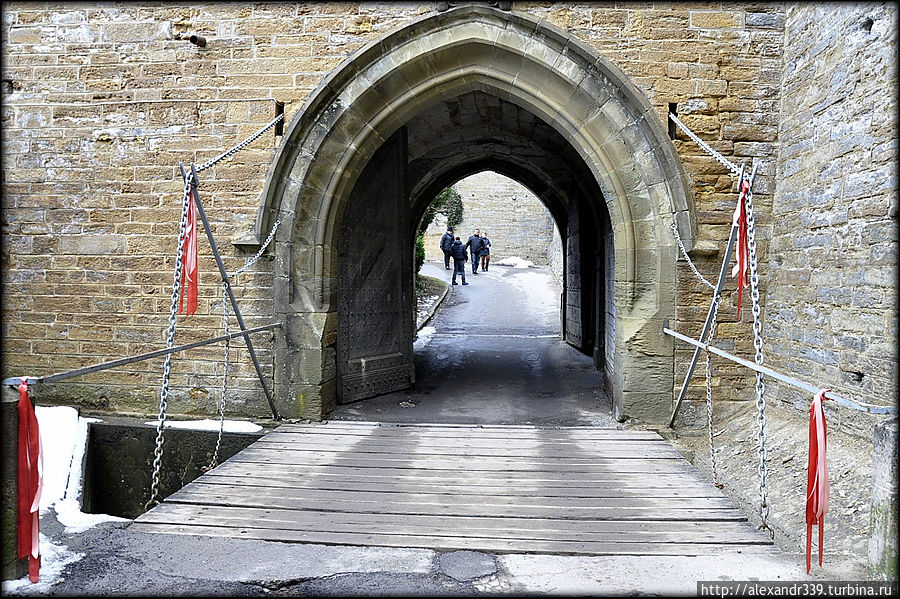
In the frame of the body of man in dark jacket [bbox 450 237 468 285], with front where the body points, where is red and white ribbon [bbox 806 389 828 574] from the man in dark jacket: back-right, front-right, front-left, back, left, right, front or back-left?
back

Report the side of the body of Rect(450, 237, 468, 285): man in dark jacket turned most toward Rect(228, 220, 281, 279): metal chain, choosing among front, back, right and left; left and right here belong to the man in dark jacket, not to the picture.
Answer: back

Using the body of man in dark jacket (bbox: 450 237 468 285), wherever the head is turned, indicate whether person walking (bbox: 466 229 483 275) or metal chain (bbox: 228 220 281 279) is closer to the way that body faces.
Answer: the person walking

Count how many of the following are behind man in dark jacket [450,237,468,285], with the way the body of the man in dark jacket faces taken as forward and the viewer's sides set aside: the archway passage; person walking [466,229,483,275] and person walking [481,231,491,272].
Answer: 1

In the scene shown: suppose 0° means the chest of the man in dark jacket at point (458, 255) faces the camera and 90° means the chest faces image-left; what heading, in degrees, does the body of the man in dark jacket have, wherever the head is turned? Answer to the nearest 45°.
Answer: approximately 180°

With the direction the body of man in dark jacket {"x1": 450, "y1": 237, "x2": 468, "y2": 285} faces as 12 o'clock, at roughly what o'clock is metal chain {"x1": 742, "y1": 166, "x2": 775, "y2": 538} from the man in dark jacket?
The metal chain is roughly at 6 o'clock from the man in dark jacket.

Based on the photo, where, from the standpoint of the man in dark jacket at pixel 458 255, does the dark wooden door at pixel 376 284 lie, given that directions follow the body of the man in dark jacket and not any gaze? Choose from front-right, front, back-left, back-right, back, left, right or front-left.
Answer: back
